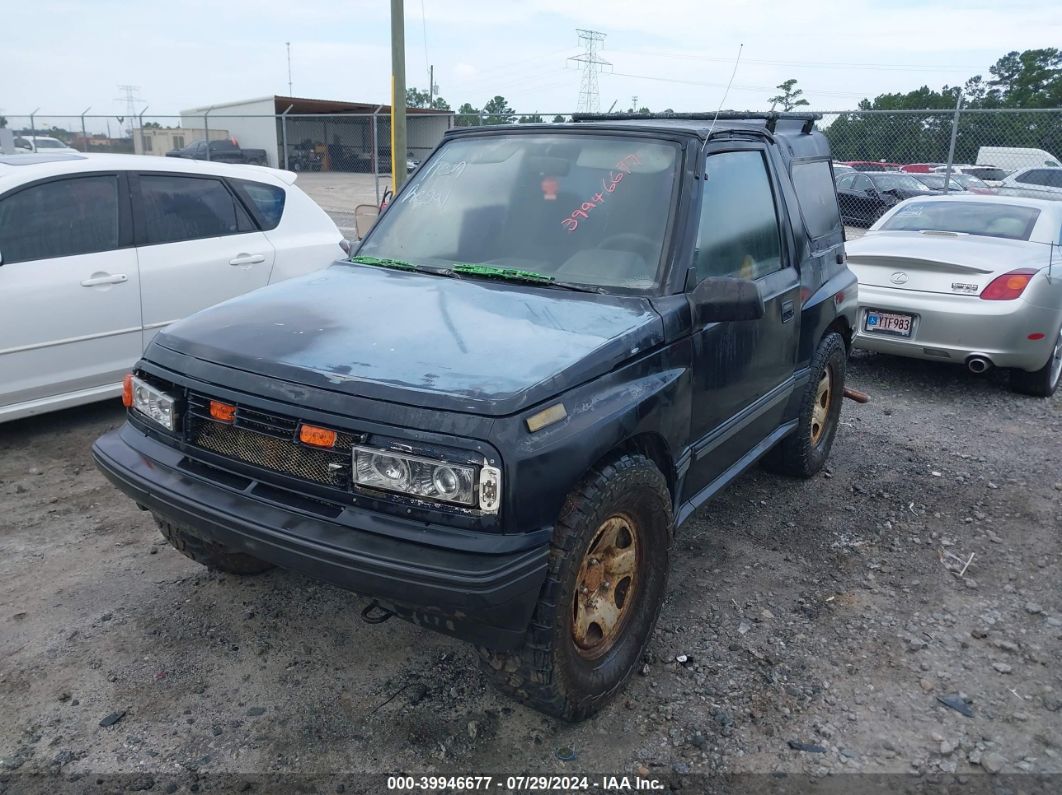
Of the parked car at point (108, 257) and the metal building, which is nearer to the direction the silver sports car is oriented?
the metal building

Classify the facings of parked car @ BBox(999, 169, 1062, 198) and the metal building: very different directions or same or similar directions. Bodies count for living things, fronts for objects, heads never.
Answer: very different directions

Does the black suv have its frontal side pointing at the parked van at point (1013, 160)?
no

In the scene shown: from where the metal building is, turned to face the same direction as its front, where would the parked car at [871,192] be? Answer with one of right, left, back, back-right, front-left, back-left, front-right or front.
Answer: front

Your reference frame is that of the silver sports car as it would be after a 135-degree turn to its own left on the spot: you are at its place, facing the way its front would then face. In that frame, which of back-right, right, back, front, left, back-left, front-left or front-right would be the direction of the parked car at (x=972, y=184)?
right

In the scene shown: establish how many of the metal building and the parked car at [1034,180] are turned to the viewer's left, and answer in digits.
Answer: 1

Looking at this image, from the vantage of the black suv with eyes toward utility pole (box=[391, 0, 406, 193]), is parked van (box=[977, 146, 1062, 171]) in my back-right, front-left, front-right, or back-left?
front-right

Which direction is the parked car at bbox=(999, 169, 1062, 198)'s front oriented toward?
to the viewer's left

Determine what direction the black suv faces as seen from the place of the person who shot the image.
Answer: facing the viewer and to the left of the viewer

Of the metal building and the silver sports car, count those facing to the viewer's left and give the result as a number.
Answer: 0

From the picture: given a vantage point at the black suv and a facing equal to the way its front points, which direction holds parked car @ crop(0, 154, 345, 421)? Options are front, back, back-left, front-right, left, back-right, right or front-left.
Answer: right

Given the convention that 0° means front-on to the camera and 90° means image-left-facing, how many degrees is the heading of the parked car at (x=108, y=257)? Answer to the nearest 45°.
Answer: approximately 45°

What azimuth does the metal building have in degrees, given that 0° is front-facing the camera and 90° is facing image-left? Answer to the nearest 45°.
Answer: approximately 315°

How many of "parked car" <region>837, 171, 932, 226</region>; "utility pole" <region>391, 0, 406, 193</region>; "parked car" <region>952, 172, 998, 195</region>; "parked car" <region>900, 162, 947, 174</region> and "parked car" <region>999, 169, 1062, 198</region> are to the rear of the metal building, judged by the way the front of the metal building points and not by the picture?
0

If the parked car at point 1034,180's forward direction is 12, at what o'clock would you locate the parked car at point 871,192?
the parked car at point 871,192 is roughly at 11 o'clock from the parked car at point 1034,180.

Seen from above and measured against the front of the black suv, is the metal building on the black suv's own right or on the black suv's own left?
on the black suv's own right

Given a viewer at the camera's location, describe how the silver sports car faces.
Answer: facing away from the viewer and to the right of the viewer
